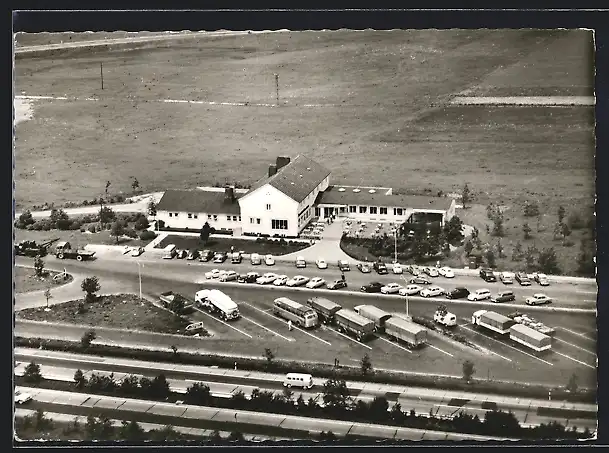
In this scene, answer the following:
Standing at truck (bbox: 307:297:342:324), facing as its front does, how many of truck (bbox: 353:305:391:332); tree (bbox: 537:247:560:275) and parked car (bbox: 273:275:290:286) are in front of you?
1
